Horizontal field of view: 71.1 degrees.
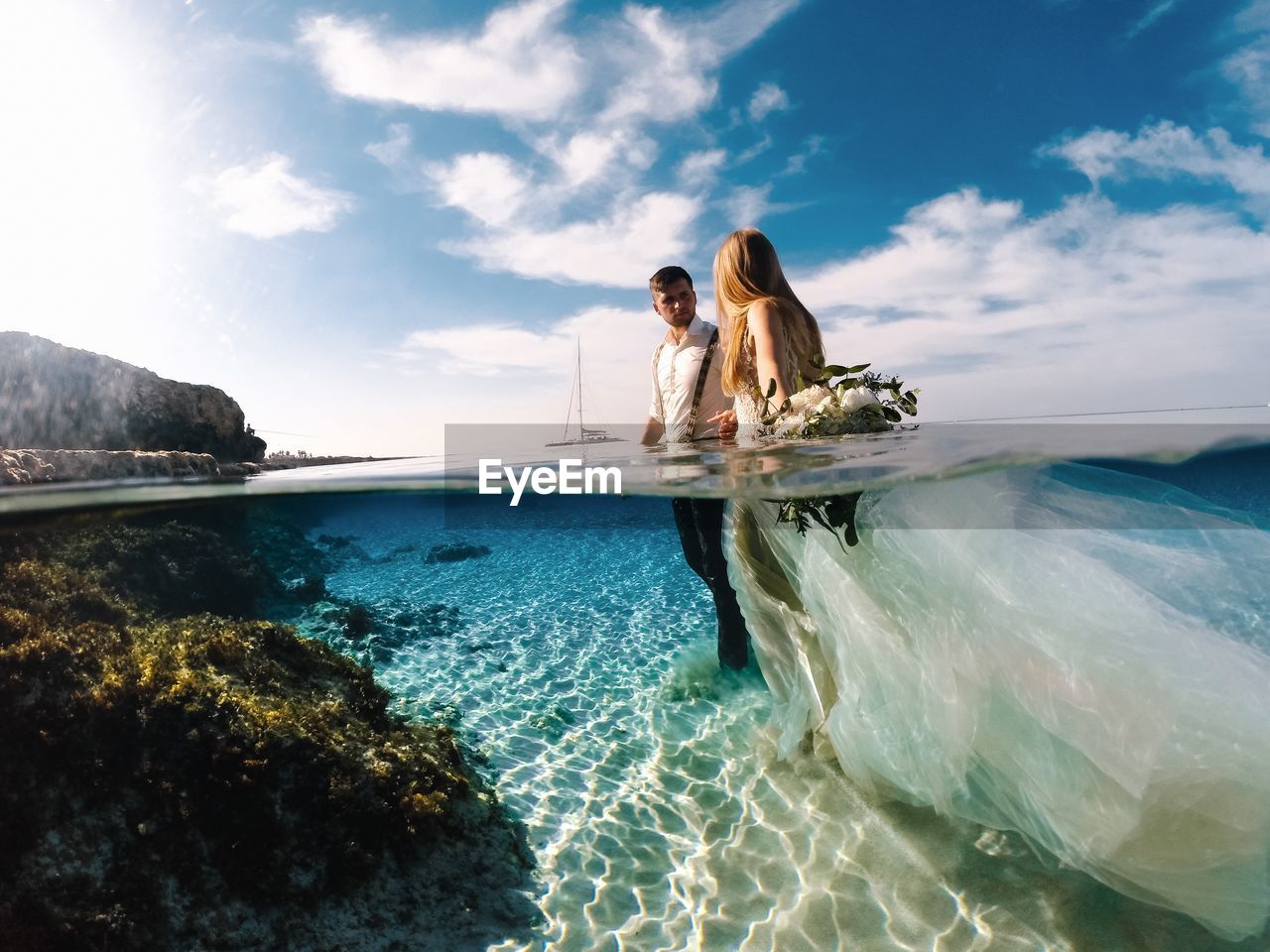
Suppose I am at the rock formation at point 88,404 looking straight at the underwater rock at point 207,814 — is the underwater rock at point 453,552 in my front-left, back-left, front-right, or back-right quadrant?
front-left

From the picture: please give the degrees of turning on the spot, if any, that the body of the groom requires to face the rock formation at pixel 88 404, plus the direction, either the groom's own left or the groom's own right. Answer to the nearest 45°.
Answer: approximately 90° to the groom's own right

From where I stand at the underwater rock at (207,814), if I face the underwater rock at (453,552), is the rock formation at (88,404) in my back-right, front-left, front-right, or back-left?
front-left

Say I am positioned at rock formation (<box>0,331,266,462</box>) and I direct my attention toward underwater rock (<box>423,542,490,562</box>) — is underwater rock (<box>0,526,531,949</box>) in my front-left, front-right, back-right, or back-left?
front-right

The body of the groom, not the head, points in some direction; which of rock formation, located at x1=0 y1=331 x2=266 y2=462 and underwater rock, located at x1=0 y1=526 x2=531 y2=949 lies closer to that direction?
the underwater rock

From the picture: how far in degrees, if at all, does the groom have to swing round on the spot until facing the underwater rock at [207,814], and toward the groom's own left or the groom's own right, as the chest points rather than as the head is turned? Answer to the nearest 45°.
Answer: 0° — they already face it

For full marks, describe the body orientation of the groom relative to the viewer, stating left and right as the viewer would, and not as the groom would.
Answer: facing the viewer and to the left of the viewer

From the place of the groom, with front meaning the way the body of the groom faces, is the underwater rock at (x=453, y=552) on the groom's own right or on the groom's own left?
on the groom's own right

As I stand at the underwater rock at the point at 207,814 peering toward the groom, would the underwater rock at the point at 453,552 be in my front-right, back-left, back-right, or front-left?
front-left
